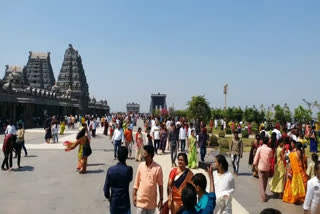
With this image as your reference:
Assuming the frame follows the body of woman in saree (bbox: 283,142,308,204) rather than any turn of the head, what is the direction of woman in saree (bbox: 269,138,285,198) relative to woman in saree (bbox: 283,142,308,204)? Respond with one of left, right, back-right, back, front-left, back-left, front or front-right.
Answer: front-left

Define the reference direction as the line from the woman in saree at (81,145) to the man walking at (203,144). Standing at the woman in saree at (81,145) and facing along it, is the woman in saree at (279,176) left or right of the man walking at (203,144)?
right

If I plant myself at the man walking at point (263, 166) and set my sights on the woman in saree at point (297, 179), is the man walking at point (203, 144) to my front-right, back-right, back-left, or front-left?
back-left

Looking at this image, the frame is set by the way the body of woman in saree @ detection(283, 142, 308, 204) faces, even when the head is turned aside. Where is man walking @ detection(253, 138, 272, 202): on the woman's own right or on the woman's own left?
on the woman's own left

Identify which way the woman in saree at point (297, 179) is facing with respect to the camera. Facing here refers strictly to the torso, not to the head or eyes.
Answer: away from the camera

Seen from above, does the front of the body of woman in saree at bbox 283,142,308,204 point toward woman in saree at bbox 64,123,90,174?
no

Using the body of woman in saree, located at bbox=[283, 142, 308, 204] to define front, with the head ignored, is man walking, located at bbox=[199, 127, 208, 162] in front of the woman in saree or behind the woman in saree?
in front
